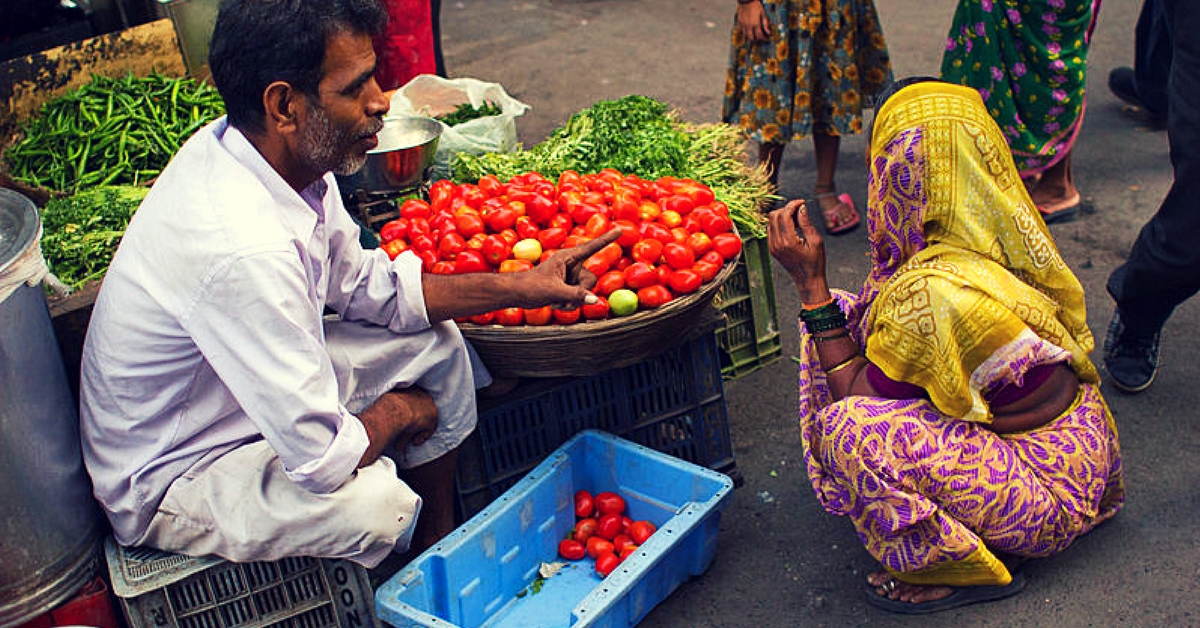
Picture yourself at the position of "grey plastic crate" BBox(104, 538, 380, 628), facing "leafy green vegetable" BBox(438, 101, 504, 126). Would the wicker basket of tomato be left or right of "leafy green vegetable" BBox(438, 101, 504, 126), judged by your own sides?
right

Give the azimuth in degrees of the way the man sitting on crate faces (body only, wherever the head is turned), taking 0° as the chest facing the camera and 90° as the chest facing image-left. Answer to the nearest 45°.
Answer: approximately 270°

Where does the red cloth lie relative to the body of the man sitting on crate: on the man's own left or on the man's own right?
on the man's own left

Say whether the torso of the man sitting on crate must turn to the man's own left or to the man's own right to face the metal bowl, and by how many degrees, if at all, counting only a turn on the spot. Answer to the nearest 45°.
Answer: approximately 90° to the man's own left

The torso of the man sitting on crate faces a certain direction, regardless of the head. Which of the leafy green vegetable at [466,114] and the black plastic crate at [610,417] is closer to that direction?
the black plastic crate

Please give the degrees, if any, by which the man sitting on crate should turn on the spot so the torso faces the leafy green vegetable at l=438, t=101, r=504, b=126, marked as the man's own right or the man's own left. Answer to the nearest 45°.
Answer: approximately 90° to the man's own left

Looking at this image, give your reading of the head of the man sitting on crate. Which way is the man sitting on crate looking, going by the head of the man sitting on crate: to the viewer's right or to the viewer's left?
to the viewer's right

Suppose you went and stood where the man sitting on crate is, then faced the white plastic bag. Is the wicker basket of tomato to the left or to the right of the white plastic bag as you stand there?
right

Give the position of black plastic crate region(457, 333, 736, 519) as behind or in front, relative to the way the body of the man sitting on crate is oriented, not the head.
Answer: in front
